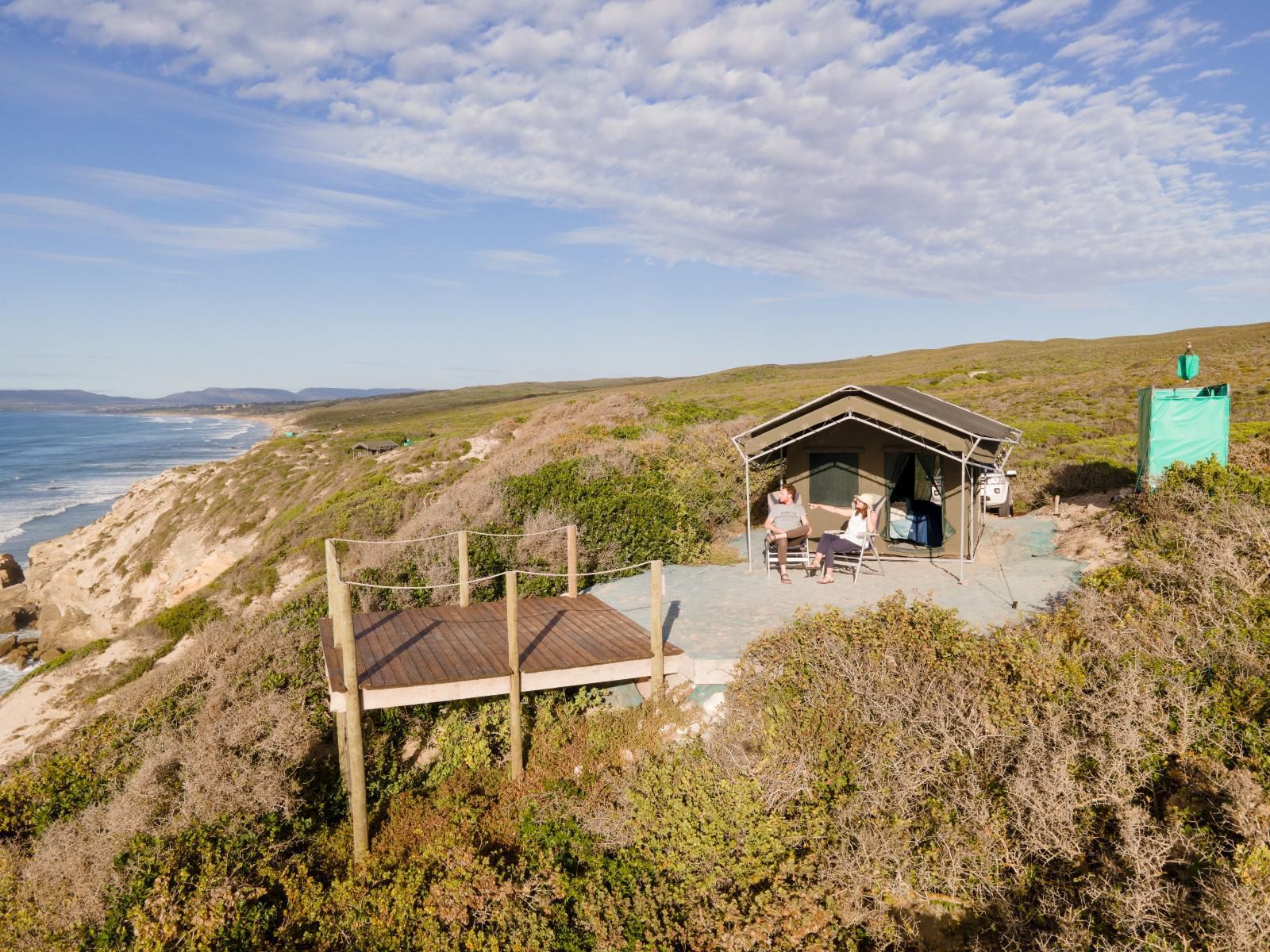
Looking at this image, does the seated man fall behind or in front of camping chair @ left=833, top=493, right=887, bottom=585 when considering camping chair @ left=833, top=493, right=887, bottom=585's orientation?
in front

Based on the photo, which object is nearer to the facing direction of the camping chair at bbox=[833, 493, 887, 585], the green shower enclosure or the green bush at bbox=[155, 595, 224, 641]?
the green bush

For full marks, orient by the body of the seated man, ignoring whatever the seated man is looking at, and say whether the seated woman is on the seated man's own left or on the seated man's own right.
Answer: on the seated man's own left

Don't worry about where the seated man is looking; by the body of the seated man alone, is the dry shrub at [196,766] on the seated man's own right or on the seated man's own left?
on the seated man's own right

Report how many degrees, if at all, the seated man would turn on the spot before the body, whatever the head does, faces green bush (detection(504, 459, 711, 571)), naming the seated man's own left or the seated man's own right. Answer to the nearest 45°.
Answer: approximately 135° to the seated man's own right

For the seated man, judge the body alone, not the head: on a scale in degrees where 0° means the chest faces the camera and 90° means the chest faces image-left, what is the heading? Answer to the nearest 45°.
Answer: approximately 0°

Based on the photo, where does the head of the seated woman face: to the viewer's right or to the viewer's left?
to the viewer's left

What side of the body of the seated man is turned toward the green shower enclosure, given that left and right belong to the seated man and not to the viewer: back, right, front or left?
left
